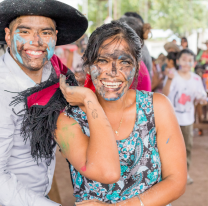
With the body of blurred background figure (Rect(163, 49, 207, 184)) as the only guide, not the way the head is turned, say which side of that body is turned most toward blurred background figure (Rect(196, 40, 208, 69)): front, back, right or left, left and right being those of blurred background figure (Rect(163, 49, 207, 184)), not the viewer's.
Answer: back

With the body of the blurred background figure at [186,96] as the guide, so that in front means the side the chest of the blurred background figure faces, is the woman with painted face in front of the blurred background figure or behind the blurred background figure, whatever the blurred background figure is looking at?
in front

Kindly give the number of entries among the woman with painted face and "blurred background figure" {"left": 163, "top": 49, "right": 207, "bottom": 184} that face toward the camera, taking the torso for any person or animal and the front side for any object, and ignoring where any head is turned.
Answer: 2

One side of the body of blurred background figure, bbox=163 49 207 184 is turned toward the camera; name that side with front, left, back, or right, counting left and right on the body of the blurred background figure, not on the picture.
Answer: front

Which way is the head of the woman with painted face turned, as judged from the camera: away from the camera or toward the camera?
toward the camera

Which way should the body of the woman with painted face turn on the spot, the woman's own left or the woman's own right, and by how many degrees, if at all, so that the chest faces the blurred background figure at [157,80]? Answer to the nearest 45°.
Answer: approximately 180°

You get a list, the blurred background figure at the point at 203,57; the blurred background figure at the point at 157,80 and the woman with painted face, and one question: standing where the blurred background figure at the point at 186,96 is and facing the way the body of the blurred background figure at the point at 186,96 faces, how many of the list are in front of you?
1

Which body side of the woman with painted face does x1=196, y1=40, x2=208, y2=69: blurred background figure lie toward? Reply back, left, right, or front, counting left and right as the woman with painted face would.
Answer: back

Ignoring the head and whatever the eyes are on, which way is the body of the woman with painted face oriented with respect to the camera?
toward the camera
